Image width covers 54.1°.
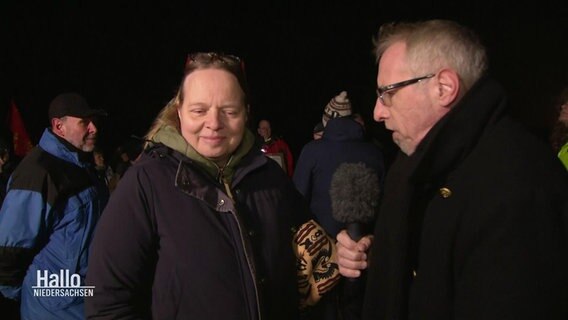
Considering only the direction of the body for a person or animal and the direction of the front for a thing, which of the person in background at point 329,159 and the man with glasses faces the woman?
the man with glasses

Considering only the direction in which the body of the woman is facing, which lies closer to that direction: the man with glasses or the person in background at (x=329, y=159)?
the man with glasses

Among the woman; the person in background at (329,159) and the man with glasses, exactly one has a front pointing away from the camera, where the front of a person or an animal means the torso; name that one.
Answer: the person in background

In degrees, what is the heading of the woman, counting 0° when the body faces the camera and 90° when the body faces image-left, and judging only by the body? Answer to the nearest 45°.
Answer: approximately 315°

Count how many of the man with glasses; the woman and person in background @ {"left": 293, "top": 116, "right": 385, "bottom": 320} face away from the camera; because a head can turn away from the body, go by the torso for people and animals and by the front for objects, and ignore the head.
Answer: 1

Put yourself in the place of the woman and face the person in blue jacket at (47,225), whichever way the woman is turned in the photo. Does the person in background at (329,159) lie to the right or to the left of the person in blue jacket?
right

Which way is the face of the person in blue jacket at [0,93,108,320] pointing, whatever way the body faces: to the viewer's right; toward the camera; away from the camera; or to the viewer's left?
to the viewer's right

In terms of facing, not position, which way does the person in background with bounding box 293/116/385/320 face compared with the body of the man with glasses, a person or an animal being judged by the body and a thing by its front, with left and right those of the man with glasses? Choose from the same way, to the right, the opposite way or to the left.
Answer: to the right

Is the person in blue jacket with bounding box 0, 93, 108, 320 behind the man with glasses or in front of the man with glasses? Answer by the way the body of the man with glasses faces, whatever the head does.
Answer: in front

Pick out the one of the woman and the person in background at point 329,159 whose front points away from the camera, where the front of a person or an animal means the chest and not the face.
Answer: the person in background

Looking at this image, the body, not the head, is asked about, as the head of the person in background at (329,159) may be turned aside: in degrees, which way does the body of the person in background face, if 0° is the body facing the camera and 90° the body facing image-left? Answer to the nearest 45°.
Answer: approximately 180°

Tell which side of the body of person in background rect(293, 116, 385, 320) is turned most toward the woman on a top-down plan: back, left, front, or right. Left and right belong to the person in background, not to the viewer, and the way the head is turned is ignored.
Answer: back

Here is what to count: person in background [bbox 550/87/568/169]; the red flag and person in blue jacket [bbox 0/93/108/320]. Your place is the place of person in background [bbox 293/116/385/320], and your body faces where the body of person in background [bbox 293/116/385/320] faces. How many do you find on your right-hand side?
1

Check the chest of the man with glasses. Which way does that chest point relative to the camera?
to the viewer's left

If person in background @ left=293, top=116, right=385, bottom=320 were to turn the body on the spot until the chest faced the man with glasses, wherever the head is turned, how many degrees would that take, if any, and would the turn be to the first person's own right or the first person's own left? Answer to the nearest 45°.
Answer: approximately 180°
